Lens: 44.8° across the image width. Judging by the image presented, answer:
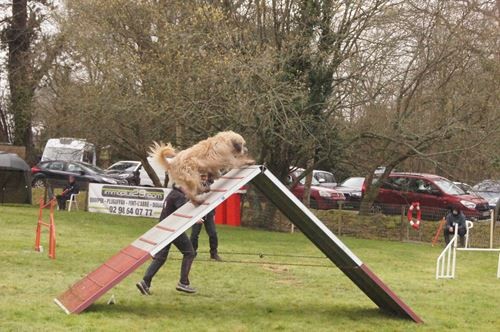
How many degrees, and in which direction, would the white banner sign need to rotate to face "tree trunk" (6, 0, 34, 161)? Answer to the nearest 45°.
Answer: approximately 135° to its right

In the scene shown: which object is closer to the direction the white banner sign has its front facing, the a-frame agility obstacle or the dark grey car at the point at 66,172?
the a-frame agility obstacle

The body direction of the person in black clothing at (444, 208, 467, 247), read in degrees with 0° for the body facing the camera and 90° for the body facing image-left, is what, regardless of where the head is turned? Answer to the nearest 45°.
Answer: approximately 0°

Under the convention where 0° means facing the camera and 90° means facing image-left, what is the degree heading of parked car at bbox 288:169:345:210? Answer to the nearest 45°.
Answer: approximately 315°

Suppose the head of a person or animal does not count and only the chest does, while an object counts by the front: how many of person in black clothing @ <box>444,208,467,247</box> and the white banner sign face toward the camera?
2

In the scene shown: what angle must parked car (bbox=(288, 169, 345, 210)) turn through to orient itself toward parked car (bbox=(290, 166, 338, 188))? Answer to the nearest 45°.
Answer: approximately 135° to its left

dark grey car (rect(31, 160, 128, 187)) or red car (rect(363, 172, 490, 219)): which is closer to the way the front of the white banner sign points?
the red car

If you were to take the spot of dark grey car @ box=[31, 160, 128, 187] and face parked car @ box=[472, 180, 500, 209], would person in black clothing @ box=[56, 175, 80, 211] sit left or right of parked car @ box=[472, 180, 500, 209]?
right

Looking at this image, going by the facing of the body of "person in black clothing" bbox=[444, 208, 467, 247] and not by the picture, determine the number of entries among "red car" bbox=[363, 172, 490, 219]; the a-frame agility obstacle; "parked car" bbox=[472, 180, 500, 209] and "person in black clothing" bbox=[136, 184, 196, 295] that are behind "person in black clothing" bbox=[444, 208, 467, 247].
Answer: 2

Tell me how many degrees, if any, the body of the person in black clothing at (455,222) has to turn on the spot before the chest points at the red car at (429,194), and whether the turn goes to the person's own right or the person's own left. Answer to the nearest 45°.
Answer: approximately 180°

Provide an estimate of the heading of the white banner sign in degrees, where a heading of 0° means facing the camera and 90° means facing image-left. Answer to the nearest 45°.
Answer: approximately 0°
